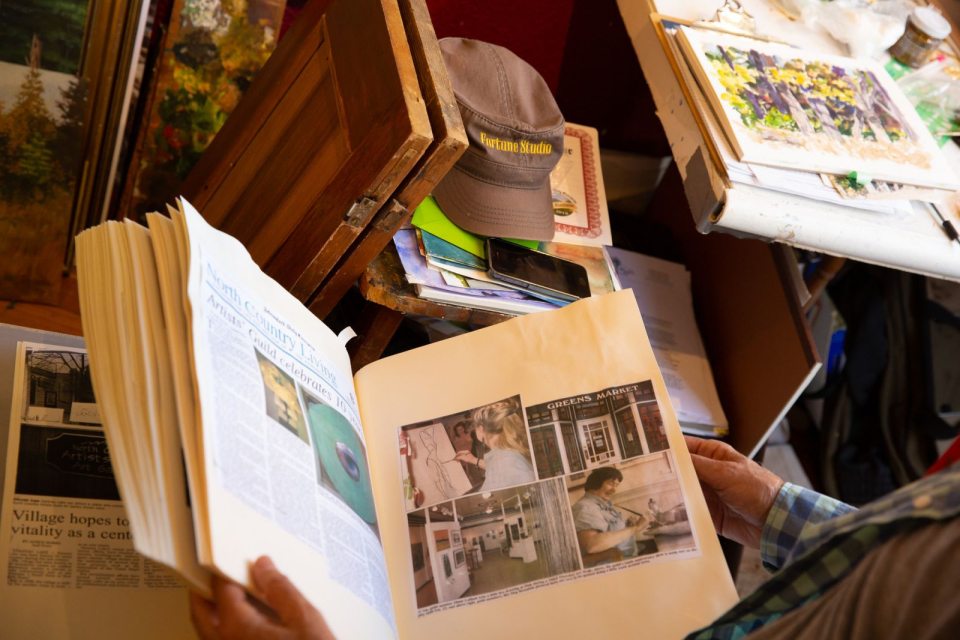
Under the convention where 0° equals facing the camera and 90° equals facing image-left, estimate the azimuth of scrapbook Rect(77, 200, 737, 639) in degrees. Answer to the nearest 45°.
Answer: approximately 0°

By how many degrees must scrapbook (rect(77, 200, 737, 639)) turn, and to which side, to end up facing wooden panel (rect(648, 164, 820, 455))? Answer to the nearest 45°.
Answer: approximately 135° to its left

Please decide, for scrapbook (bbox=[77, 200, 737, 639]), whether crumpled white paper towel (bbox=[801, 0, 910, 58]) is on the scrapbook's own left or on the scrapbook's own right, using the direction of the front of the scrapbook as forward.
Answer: on the scrapbook's own left

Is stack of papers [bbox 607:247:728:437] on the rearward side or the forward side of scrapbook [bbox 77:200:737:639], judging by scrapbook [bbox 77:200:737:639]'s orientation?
on the rearward side
